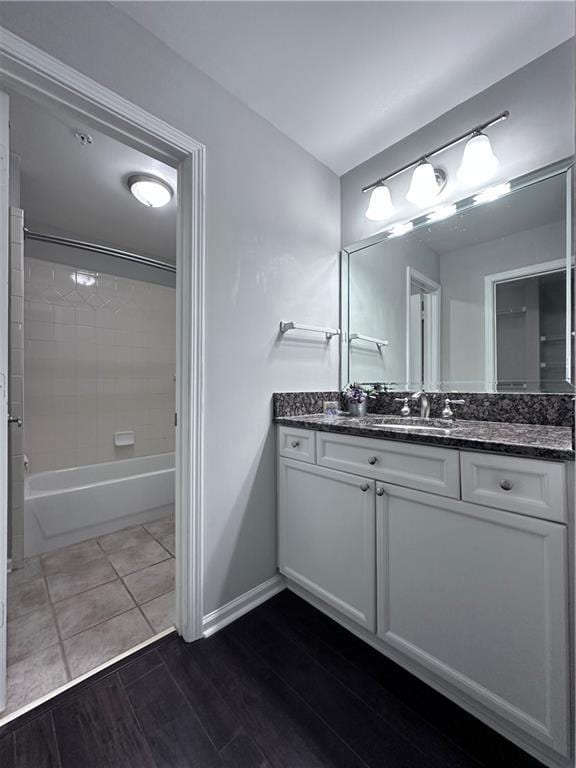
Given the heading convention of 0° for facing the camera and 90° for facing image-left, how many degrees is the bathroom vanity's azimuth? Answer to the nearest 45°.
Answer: approximately 45°
